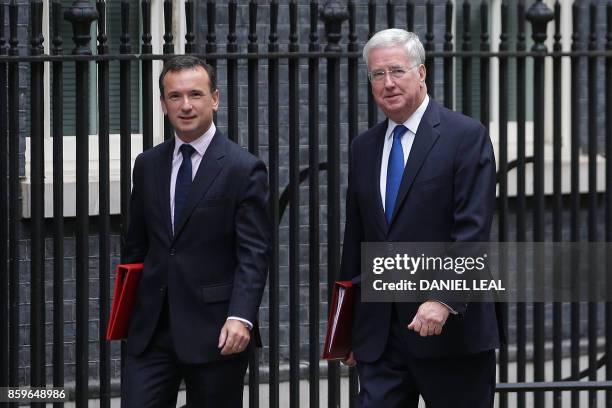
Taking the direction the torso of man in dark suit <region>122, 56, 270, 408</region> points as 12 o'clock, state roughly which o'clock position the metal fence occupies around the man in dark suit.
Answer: The metal fence is roughly at 5 o'clock from the man in dark suit.

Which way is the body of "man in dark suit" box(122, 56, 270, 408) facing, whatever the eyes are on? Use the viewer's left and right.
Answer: facing the viewer and to the left of the viewer

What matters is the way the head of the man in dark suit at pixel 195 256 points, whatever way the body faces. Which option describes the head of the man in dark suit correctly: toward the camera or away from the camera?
toward the camera

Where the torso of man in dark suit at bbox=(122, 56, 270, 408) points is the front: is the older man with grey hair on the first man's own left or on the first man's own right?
on the first man's own left

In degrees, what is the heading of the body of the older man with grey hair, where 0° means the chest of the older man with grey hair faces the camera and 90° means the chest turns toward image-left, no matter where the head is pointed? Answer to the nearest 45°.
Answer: approximately 45°

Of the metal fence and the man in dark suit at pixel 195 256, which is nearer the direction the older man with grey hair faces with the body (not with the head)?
the man in dark suit

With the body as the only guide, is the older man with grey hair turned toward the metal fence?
no

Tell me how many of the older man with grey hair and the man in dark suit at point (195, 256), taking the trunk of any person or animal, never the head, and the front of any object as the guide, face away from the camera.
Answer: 0

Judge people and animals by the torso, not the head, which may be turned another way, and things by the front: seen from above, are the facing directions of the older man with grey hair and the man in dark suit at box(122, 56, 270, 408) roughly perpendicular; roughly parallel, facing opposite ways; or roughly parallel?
roughly parallel

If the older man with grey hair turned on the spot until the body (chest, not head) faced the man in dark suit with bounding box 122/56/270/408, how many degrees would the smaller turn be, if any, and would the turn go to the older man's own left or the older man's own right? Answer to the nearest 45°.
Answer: approximately 45° to the older man's own right
